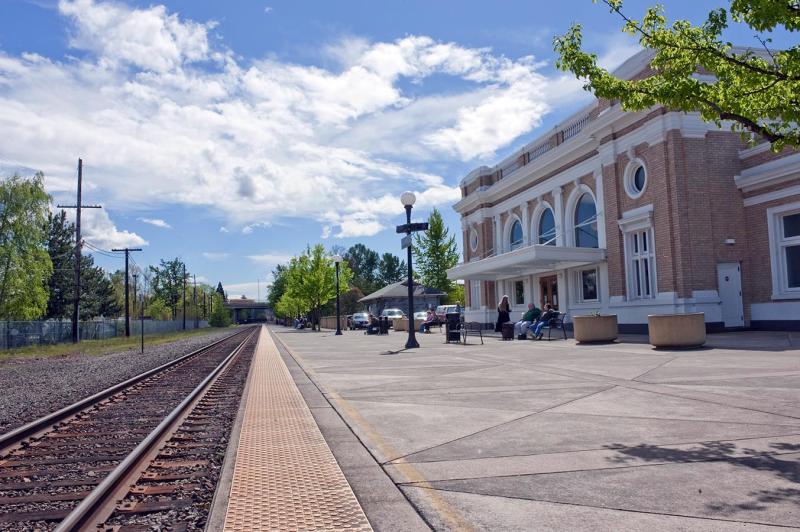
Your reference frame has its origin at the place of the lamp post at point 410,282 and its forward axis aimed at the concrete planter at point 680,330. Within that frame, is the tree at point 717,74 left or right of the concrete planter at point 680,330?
right

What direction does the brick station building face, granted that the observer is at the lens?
facing the viewer and to the left of the viewer

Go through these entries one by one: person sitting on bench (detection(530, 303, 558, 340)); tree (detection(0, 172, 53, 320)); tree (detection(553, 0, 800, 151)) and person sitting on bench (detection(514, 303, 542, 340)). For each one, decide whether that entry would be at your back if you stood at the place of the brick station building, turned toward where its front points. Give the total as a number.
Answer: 0

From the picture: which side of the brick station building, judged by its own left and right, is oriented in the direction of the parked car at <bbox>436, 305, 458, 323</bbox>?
right

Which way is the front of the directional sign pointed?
toward the camera

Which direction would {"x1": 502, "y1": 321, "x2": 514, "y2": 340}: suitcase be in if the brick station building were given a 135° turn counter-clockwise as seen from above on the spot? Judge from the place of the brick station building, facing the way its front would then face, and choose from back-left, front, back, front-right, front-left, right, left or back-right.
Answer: back

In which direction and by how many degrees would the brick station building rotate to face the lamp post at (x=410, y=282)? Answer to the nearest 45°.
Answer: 0° — it already faces it

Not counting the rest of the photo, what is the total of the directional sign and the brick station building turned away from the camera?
0

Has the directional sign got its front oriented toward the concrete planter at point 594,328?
no

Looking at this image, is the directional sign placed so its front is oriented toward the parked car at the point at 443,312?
no

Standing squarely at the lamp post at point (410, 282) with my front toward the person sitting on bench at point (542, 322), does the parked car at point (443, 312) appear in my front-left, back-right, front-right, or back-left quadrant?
front-left

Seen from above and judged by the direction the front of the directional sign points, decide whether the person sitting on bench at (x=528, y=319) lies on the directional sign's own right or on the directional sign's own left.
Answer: on the directional sign's own left

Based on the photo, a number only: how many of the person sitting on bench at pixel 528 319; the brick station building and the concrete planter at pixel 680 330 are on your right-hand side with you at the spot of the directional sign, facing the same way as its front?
0

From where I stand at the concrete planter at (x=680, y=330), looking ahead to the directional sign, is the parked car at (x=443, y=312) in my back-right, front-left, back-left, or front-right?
front-right
